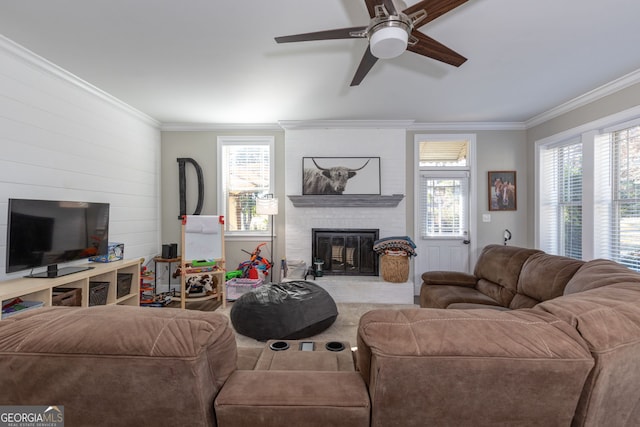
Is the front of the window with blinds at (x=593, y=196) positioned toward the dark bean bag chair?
yes

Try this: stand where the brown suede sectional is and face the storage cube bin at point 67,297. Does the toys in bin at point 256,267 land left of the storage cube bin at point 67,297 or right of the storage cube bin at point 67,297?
right

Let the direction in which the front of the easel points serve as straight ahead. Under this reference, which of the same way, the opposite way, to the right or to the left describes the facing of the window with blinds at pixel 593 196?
to the right

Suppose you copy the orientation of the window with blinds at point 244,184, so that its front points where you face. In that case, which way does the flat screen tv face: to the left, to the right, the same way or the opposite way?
to the left

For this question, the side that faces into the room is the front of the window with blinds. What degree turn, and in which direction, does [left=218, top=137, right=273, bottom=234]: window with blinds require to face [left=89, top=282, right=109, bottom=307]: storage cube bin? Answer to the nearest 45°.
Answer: approximately 45° to its right

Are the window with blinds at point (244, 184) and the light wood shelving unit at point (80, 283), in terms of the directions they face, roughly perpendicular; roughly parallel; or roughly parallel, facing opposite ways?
roughly perpendicular

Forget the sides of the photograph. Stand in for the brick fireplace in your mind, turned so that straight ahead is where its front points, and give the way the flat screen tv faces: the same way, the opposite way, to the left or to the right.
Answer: to the left

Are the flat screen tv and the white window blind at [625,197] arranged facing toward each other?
yes

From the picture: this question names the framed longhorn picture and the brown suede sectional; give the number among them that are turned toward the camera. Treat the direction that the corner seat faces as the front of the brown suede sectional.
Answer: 1

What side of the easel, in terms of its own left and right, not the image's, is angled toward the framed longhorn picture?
left

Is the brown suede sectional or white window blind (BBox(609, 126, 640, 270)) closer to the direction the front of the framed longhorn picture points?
the brown suede sectional

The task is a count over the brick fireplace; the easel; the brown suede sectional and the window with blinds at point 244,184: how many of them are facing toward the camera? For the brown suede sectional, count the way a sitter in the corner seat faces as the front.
3

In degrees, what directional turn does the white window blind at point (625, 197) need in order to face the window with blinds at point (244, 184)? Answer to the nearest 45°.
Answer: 0° — it already faces it
